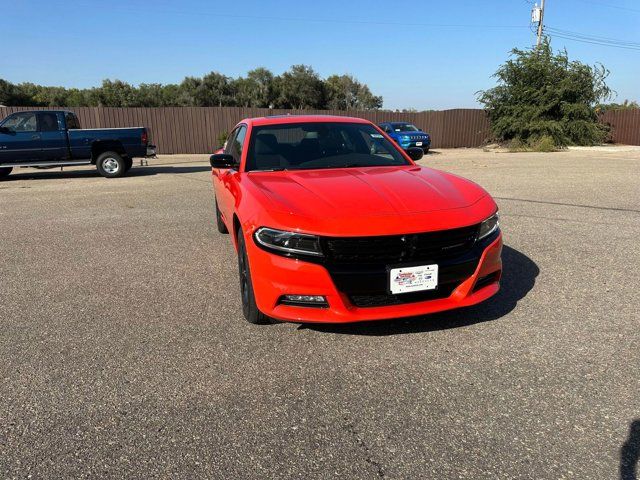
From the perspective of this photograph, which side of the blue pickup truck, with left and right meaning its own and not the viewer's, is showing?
left

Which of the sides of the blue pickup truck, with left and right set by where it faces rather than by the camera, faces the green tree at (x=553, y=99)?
back

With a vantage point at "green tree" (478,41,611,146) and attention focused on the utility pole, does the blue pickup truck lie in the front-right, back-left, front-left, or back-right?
back-left

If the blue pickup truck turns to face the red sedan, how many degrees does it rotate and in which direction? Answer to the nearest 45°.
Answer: approximately 90° to its left
